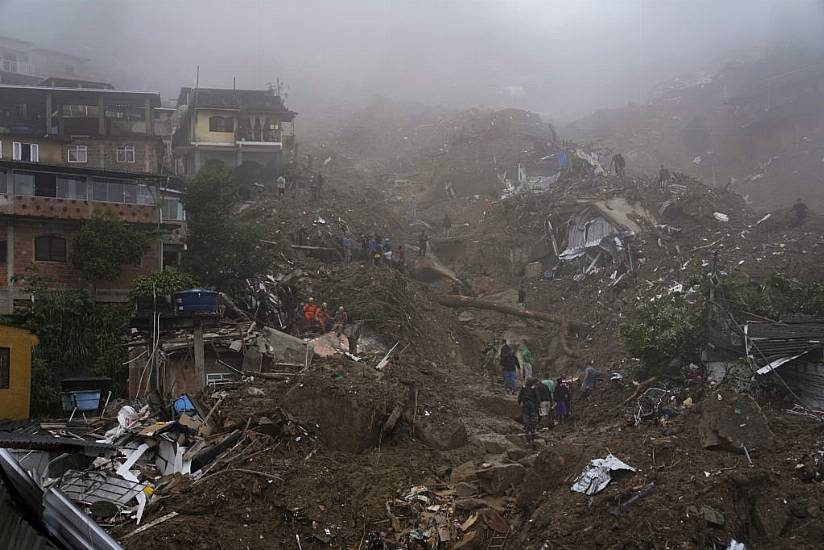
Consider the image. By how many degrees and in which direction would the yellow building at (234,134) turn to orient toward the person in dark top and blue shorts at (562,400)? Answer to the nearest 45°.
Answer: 0° — it already faces them

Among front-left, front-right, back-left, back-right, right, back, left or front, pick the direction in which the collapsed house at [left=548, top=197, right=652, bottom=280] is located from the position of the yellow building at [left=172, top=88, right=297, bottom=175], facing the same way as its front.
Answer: front-left

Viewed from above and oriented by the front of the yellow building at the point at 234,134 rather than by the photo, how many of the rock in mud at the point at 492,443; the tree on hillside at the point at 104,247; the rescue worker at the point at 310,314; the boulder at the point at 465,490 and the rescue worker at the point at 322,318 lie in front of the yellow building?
5

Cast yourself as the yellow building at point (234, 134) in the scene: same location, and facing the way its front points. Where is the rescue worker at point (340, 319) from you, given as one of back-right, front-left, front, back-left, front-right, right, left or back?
front

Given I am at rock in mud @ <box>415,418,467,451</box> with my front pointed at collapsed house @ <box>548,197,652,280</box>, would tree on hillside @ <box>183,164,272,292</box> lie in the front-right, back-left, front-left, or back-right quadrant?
front-left

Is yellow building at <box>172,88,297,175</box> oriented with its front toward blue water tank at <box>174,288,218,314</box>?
yes

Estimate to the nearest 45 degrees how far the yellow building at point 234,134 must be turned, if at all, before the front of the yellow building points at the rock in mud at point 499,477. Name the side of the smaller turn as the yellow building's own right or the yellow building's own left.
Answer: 0° — it already faces it

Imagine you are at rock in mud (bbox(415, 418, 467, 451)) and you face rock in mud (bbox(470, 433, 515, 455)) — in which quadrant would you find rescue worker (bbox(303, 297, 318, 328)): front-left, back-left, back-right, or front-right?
back-left

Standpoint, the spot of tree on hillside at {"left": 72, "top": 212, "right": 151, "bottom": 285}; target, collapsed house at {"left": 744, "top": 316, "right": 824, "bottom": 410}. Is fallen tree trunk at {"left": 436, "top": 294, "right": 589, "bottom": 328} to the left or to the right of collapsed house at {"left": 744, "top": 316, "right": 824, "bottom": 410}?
left

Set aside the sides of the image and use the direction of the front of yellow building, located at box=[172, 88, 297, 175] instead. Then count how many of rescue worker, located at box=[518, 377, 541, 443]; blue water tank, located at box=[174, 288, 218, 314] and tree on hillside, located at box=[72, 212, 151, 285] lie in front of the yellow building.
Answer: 3

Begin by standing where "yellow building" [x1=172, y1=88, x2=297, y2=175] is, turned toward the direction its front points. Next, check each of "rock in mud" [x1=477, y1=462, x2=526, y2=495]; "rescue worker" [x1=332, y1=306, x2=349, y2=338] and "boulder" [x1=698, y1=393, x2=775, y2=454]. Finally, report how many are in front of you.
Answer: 3

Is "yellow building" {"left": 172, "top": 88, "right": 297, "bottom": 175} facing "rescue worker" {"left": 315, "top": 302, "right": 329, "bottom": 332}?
yes

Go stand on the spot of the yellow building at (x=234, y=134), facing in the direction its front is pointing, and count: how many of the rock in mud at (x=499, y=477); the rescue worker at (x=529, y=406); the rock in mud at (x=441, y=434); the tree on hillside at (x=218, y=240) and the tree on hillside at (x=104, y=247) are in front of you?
5

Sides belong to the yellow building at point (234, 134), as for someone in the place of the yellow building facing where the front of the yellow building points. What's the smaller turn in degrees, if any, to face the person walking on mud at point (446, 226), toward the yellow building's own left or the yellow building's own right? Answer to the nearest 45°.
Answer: approximately 45° to the yellow building's own left

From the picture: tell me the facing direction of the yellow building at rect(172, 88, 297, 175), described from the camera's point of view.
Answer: facing the viewer
